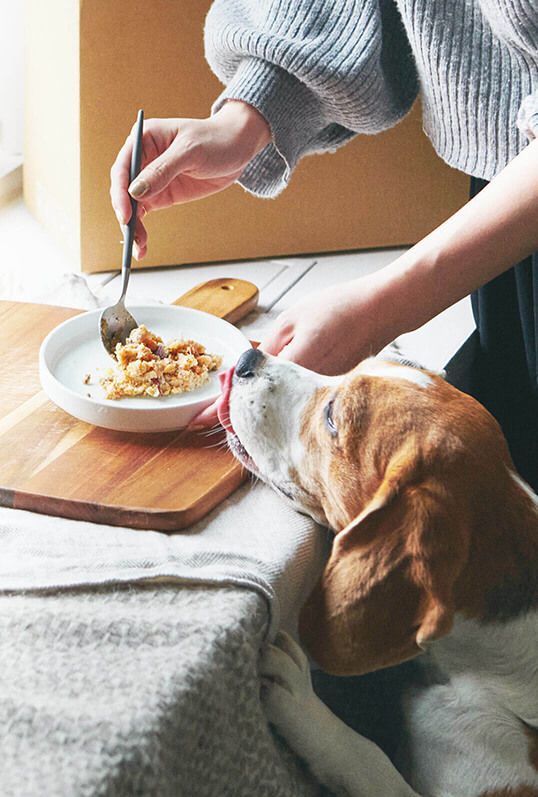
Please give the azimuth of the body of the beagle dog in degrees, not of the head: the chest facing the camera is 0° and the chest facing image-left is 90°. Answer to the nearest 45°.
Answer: approximately 90°

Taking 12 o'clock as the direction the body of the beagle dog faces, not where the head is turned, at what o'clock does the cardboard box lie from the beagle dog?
The cardboard box is roughly at 2 o'clock from the beagle dog.
